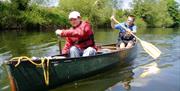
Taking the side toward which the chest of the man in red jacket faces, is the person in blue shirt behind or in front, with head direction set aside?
behind
